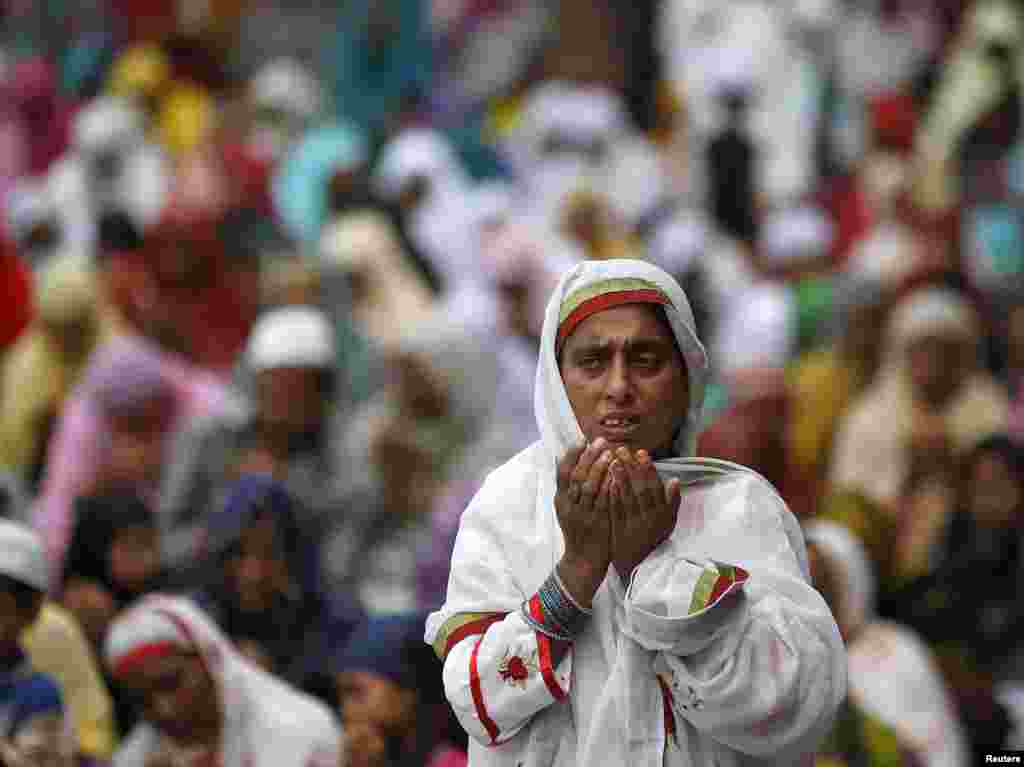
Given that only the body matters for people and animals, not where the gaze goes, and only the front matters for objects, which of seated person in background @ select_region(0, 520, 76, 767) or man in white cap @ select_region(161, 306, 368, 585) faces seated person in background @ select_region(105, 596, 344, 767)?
the man in white cap

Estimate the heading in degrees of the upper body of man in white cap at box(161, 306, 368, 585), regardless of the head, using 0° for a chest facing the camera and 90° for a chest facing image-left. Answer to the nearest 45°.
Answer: approximately 0°

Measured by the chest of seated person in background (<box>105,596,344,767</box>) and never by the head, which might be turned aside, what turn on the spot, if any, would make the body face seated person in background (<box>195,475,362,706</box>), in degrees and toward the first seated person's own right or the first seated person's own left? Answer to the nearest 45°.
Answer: approximately 135° to the first seated person's own right

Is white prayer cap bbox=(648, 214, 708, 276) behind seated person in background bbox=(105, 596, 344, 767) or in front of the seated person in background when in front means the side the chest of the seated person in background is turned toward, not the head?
behind

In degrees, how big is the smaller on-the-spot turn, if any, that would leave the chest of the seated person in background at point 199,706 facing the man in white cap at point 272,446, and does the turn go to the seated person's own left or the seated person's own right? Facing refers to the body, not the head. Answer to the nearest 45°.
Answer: approximately 135° to the seated person's own right

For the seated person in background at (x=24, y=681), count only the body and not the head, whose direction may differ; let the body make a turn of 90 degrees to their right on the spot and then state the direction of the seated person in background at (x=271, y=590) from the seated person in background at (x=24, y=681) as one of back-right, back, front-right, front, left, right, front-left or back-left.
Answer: right

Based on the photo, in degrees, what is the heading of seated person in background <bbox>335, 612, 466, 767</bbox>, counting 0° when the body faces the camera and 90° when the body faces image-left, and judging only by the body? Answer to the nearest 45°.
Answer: approximately 45°
